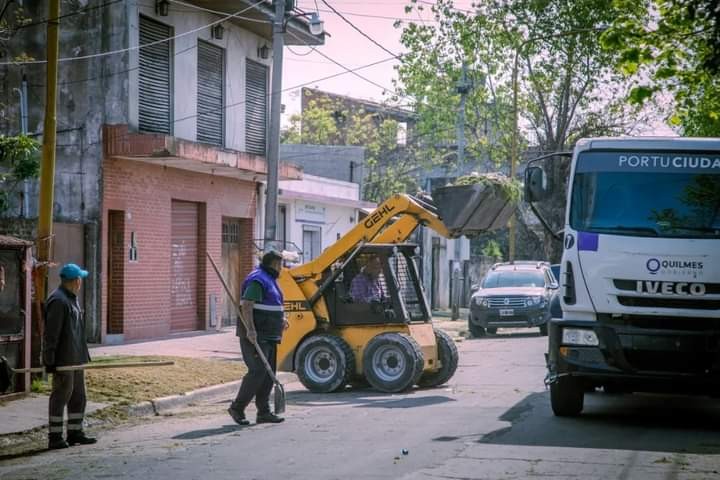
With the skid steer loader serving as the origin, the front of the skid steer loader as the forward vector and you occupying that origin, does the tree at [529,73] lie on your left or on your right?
on your left

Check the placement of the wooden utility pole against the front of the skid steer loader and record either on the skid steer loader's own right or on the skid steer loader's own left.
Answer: on the skid steer loader's own right

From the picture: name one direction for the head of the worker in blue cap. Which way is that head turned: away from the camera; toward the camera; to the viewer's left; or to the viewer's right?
to the viewer's right

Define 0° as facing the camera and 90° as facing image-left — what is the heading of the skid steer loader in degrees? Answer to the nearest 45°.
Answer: approximately 315°

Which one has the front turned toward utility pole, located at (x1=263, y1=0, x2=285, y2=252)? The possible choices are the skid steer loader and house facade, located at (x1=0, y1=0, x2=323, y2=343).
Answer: the house facade

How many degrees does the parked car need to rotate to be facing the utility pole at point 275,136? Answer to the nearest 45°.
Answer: approximately 45° to its right

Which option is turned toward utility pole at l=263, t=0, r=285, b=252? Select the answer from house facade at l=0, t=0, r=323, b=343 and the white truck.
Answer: the house facade
